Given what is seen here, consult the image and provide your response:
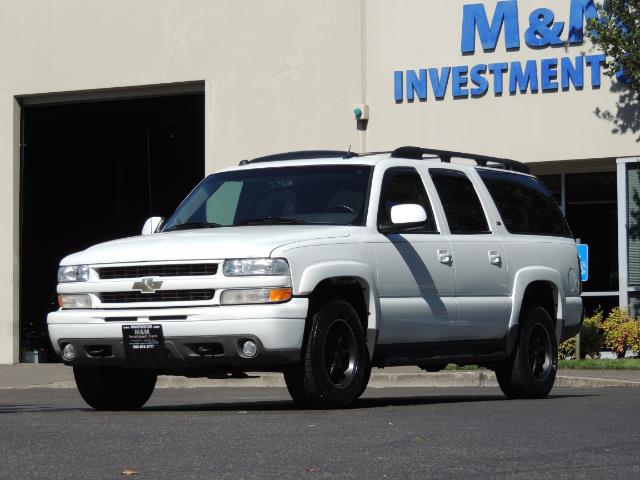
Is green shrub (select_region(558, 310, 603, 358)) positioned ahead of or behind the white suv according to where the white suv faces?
behind

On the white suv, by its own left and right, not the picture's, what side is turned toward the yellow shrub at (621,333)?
back

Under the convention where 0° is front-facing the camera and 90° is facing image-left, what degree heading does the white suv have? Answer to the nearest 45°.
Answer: approximately 45°

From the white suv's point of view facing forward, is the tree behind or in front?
behind
